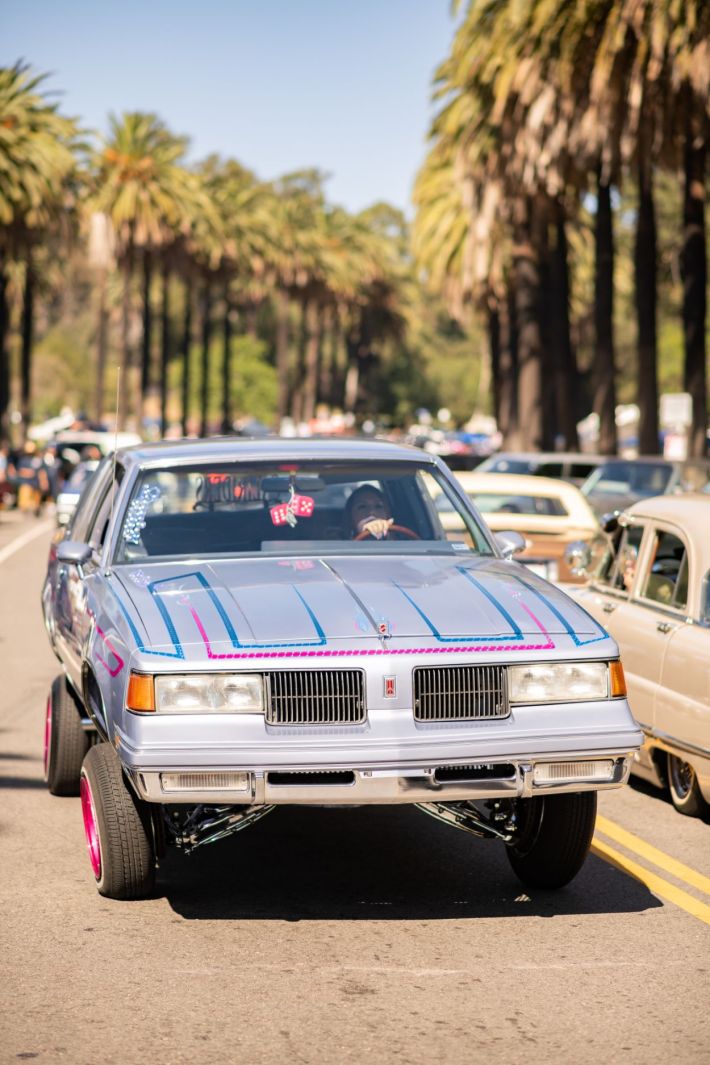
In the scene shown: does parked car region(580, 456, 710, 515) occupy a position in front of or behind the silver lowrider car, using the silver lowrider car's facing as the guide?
behind

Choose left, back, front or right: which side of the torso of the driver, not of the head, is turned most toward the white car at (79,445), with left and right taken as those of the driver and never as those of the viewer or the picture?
back

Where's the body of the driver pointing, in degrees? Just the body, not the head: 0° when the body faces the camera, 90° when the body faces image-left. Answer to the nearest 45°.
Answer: approximately 0°

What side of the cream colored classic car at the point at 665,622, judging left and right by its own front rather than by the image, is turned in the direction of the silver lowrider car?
left

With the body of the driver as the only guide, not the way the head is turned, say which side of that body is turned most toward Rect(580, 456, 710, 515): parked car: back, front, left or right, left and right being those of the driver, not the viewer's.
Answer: back

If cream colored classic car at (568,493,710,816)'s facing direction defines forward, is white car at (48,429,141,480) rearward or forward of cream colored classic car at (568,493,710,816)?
forward

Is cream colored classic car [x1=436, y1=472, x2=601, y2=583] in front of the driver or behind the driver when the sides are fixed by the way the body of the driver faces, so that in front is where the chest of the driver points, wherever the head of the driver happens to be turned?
behind

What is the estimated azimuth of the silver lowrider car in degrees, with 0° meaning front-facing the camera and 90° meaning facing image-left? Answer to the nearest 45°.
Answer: approximately 0°

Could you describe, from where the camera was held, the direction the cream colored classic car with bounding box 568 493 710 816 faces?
facing away from the viewer and to the left of the viewer

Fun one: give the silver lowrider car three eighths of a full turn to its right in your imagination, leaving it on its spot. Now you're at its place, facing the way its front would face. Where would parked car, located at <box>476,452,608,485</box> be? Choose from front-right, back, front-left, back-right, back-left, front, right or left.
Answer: front-right
